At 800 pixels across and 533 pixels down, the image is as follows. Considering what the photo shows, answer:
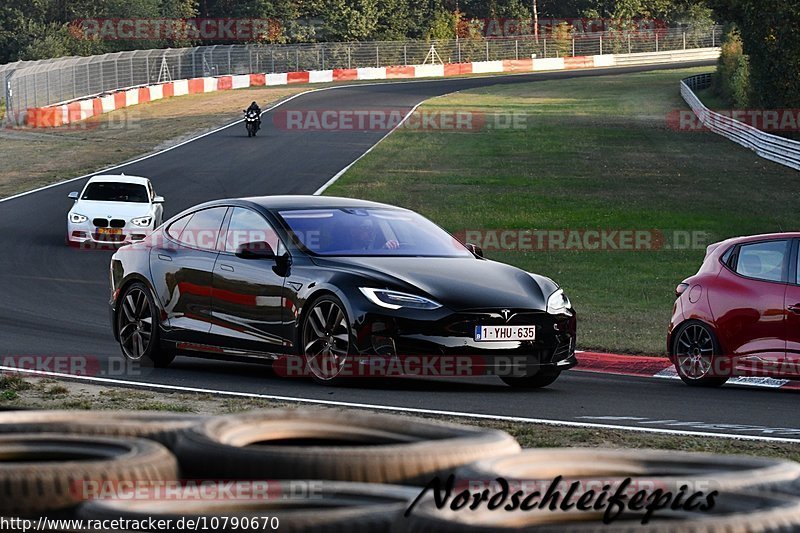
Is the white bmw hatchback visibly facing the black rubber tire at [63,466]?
yes

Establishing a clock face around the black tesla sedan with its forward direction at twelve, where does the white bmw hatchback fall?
The white bmw hatchback is roughly at 7 o'clock from the black tesla sedan.

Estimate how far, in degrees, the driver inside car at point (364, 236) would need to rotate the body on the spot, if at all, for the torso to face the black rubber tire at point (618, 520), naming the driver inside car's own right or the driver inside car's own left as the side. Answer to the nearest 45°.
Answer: approximately 45° to the driver inside car's own right

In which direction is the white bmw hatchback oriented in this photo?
toward the camera

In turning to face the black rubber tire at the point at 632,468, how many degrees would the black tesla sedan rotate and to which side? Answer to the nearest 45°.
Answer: approximately 45° to its right

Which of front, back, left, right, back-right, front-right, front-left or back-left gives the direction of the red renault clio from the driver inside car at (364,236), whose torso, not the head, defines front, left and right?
front-left

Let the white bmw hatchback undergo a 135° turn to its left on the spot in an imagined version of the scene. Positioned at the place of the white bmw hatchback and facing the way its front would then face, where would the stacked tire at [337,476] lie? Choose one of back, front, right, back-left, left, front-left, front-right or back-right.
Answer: back-right

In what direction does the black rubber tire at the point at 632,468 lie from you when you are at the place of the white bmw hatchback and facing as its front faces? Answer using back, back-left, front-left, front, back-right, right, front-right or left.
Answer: front

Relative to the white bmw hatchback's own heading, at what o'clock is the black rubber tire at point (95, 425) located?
The black rubber tire is roughly at 12 o'clock from the white bmw hatchback.

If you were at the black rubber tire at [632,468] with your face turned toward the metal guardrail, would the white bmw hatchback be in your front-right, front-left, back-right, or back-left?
front-left

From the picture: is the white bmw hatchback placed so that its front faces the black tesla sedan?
yes

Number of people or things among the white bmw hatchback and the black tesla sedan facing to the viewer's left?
0

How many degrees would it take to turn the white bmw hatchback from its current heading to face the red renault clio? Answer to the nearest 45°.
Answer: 0° — it already faces it

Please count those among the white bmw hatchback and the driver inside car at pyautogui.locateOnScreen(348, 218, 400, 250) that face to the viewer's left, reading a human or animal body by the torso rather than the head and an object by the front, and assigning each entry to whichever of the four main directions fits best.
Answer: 0

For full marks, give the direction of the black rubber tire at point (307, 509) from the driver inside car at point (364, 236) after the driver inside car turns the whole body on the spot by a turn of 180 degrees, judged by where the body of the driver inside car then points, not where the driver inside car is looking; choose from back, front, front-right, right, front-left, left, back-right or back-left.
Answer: back-left

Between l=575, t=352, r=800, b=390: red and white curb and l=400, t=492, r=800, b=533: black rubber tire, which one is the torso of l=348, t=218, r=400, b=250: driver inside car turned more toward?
the black rubber tire

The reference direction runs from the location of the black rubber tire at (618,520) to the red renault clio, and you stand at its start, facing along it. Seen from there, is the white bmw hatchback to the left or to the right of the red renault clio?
left

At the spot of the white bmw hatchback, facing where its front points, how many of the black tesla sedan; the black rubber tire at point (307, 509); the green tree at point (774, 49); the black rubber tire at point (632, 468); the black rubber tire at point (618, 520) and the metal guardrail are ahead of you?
4

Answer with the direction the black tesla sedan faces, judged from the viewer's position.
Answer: facing the viewer and to the right of the viewer

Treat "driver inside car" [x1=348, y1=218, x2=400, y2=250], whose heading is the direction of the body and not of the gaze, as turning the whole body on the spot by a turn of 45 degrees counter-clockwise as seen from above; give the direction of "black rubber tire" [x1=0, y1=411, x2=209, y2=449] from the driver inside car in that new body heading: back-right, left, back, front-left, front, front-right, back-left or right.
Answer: right
